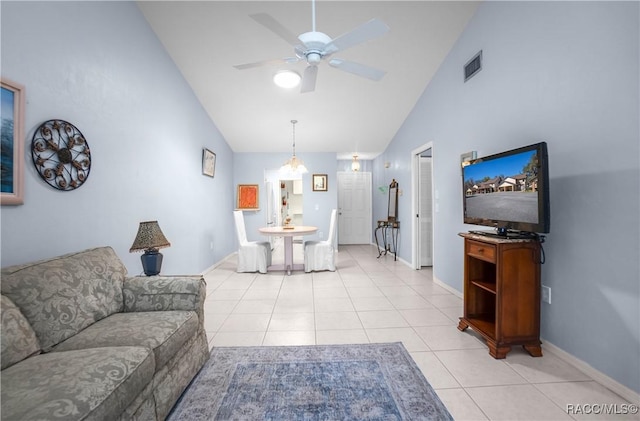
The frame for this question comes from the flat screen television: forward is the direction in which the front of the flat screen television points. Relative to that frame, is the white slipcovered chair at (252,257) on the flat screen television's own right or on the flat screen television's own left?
on the flat screen television's own right

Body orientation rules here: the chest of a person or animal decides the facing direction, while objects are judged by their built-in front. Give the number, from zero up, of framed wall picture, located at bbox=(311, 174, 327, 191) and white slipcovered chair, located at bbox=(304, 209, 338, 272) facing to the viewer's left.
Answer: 1

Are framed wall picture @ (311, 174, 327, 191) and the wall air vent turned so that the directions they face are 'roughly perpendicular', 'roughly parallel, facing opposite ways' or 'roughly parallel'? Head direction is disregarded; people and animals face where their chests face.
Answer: roughly perpendicular

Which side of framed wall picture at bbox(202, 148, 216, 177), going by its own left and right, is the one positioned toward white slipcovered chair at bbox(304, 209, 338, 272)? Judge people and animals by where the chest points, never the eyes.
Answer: front

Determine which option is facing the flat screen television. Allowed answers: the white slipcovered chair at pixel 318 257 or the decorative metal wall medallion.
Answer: the decorative metal wall medallion

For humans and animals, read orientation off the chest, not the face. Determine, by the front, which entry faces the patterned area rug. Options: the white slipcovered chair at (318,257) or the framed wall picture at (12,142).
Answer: the framed wall picture

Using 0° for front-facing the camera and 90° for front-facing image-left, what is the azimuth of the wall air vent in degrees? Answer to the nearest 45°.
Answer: approximately 45°

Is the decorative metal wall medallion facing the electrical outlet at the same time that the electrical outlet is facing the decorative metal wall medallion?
yes

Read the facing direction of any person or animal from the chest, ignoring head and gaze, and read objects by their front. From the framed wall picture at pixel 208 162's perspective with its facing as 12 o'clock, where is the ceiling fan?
The ceiling fan is roughly at 1 o'clock from the framed wall picture.

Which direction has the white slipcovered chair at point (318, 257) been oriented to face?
to the viewer's left

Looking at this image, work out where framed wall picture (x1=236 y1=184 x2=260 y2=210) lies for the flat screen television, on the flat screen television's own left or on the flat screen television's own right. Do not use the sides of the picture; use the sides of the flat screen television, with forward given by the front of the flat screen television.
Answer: on the flat screen television's own right

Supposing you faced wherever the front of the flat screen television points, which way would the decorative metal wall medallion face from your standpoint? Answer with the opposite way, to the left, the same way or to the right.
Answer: the opposite way

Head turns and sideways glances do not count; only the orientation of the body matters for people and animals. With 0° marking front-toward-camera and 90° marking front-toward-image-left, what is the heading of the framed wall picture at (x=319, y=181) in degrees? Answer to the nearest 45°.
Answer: approximately 0°

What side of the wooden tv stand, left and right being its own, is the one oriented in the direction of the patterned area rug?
front

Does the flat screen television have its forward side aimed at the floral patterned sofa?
yes

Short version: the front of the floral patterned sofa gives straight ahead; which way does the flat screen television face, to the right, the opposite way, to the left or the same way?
the opposite way

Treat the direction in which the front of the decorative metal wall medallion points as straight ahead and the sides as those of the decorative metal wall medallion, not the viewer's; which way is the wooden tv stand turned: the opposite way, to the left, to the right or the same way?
the opposite way

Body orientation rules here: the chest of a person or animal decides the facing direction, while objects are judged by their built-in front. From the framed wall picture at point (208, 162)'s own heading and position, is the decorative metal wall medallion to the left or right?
on its right
